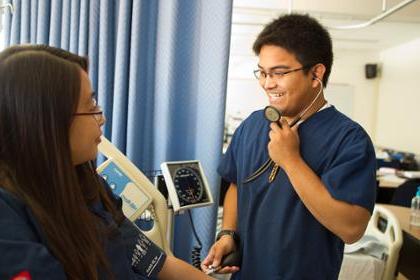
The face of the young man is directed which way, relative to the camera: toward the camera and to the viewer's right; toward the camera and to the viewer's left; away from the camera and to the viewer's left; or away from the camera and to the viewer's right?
toward the camera and to the viewer's left

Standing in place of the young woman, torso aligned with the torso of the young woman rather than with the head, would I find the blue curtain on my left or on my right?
on my left

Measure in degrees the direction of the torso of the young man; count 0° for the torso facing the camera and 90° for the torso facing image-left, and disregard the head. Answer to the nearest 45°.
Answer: approximately 45°

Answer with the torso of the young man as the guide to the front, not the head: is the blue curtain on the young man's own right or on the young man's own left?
on the young man's own right

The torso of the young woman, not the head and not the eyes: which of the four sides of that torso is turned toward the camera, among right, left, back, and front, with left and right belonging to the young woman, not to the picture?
right

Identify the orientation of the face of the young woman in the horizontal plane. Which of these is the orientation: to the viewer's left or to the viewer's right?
to the viewer's right

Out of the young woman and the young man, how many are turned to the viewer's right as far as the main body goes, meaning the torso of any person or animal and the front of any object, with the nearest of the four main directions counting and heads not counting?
1
